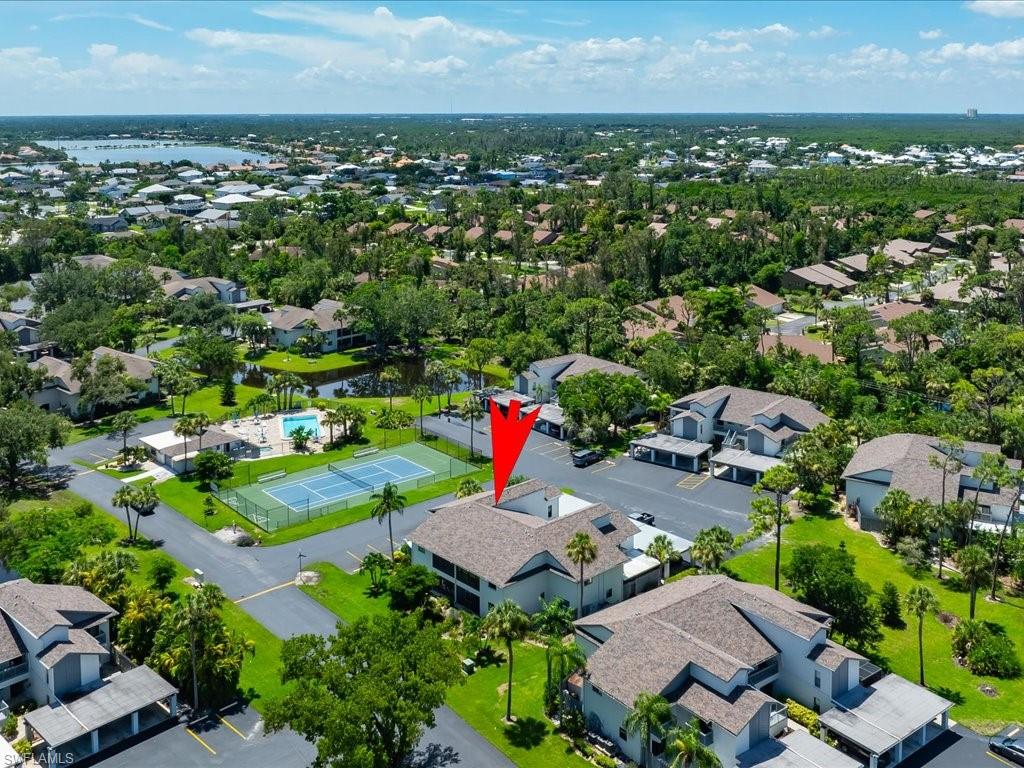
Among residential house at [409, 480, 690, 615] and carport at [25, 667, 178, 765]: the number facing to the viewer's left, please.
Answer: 0

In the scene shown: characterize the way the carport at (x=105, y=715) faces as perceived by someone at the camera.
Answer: facing the viewer and to the right of the viewer

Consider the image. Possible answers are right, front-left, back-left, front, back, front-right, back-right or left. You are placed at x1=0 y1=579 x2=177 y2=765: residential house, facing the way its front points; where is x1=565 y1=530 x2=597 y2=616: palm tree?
front-left

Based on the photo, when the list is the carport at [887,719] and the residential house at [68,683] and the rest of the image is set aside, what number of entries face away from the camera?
0

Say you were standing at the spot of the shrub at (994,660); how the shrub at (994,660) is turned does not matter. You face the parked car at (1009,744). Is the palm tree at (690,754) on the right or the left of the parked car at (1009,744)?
right

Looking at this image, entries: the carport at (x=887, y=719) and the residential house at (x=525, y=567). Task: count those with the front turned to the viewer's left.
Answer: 0

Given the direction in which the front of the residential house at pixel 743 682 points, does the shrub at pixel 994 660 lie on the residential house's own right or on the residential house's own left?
on the residential house's own left

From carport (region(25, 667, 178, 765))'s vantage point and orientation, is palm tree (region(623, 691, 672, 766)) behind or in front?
in front

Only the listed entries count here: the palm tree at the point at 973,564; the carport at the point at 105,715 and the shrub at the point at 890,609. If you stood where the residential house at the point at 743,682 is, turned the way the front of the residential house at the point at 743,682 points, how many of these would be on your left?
2
